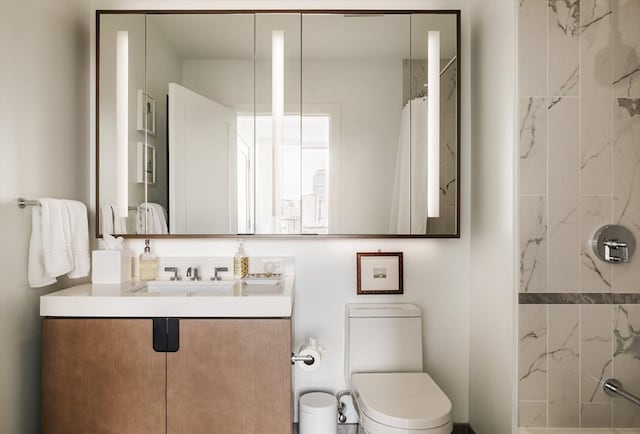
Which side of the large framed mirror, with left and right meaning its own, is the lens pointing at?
front

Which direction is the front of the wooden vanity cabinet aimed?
toward the camera

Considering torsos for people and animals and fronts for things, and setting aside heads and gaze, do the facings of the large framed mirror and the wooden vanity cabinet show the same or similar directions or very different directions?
same or similar directions

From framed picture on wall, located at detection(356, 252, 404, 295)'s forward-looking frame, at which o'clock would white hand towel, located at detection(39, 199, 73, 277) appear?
The white hand towel is roughly at 2 o'clock from the framed picture on wall.

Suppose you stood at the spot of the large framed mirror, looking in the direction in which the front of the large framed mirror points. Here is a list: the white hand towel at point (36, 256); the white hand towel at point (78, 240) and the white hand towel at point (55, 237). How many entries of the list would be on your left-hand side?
0

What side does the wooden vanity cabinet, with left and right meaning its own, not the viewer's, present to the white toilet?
left

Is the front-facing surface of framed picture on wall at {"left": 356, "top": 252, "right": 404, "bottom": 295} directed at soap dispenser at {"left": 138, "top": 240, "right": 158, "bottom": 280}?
no

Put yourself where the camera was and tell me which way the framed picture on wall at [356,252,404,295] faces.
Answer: facing the viewer

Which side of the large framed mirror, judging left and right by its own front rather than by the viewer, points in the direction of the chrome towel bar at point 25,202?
right

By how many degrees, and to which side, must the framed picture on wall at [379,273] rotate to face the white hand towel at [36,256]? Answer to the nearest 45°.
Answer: approximately 45° to its right

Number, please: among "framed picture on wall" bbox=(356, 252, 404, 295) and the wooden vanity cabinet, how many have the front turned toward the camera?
2

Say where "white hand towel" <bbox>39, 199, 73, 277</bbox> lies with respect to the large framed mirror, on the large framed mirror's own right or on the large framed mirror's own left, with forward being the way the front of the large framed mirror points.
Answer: on the large framed mirror's own right

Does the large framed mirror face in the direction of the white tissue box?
no

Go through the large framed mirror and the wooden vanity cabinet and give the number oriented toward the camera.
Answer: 2
